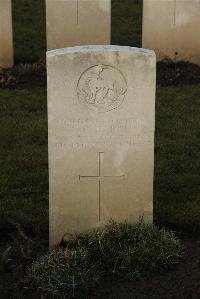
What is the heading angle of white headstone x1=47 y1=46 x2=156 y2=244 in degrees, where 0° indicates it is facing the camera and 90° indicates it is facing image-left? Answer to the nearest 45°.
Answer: approximately 0°

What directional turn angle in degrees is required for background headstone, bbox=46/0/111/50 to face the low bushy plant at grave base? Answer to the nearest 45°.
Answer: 0° — it already faces it

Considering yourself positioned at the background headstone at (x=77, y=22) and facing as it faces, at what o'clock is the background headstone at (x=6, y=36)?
the background headstone at (x=6, y=36) is roughly at 3 o'clock from the background headstone at (x=77, y=22).

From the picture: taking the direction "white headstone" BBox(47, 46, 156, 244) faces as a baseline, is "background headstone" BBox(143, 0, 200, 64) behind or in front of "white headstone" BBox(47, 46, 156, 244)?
behind

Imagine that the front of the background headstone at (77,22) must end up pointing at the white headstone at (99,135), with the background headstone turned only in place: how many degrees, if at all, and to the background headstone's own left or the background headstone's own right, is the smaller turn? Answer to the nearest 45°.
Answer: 0° — it already faces it

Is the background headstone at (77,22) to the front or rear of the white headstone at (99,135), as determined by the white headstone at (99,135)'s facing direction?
to the rear

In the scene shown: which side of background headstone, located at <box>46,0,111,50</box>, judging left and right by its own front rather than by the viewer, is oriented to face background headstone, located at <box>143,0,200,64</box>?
left

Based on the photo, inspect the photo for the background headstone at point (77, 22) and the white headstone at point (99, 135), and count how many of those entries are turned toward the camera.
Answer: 2
